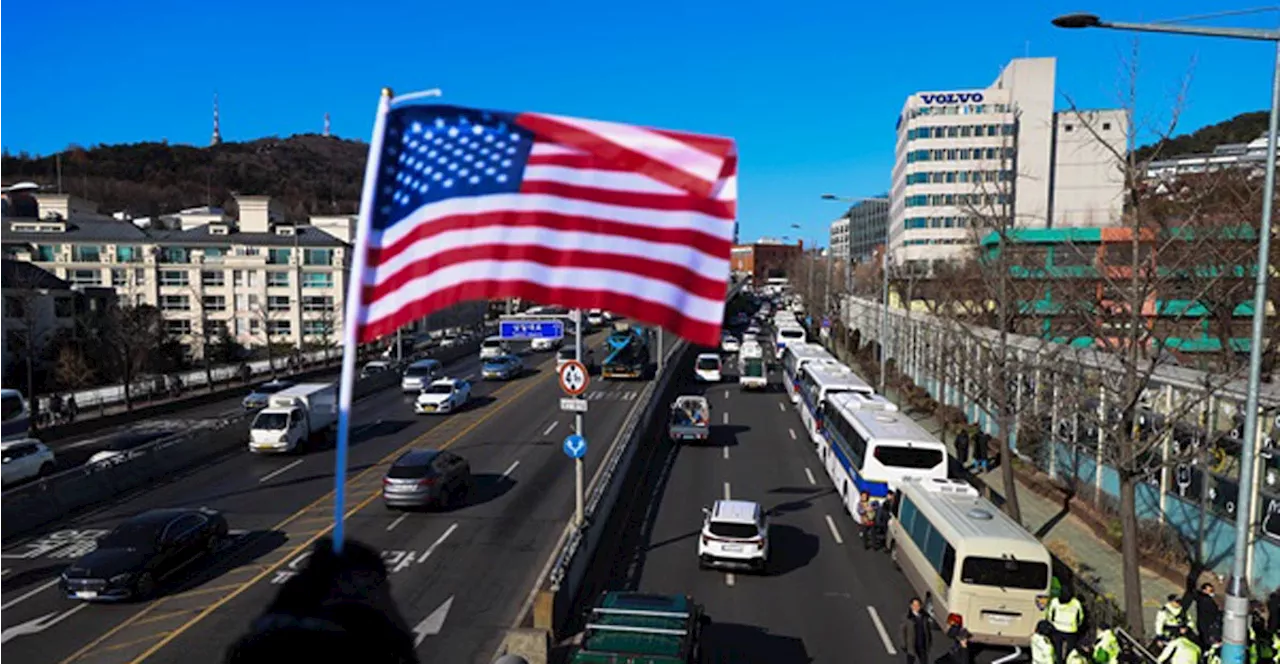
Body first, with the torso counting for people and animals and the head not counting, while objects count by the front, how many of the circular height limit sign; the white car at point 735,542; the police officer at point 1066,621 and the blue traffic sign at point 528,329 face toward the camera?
2

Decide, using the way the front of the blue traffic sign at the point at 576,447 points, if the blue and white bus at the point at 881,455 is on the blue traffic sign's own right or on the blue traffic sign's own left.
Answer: on the blue traffic sign's own left

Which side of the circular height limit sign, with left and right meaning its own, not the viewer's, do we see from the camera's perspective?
front

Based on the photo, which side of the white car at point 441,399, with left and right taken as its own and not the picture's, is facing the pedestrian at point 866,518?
front

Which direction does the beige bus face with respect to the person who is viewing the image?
facing away from the viewer and to the left of the viewer

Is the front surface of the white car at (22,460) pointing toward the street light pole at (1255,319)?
no

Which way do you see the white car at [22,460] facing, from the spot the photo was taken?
facing the viewer and to the left of the viewer

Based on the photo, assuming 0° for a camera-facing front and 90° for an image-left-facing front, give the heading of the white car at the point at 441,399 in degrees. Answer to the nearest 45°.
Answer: approximately 45°

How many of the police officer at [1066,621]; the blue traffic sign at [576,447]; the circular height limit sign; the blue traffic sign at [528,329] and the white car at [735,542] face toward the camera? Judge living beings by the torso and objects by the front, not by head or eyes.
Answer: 3

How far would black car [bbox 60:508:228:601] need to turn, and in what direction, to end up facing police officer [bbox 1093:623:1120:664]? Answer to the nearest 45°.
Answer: approximately 90° to its left

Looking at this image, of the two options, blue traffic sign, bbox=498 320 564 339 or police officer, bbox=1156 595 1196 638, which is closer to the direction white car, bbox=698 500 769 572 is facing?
the blue traffic sign

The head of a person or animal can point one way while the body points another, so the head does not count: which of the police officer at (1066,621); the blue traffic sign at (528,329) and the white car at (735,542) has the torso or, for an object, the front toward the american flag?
the blue traffic sign

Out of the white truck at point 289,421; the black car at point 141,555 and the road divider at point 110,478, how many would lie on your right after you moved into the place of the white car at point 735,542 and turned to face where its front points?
0

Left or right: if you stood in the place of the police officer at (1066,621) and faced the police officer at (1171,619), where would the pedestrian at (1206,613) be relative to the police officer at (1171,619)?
left

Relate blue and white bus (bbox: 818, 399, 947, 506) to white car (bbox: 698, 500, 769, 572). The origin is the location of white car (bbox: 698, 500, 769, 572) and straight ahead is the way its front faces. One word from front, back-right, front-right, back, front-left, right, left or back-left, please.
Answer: front-right
